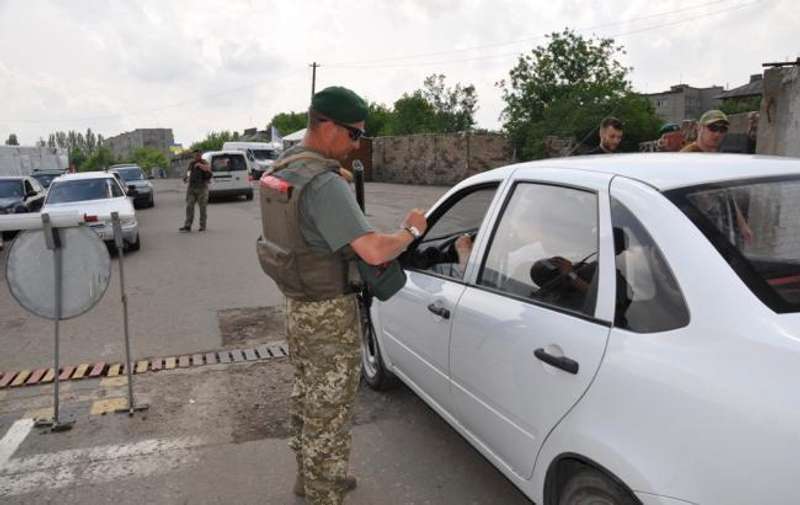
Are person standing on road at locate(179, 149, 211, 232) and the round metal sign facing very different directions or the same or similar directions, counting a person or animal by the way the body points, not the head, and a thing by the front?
very different directions

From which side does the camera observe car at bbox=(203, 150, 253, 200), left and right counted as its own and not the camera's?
back

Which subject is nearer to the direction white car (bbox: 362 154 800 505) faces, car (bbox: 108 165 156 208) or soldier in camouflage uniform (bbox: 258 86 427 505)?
the car

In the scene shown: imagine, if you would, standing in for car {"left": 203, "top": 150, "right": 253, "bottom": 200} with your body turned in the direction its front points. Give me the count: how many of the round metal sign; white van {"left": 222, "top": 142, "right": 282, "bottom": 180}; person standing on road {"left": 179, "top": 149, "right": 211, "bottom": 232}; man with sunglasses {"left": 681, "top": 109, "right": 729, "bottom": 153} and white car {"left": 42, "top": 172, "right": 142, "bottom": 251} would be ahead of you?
1

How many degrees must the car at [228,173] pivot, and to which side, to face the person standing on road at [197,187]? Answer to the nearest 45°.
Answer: approximately 180°

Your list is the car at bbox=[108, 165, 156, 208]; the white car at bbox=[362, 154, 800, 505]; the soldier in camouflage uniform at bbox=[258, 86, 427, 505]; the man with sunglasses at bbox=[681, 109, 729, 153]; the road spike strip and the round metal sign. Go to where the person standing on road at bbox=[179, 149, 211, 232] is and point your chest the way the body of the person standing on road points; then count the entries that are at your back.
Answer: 1

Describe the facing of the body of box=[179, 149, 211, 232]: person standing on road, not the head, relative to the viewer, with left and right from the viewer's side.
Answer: facing the viewer

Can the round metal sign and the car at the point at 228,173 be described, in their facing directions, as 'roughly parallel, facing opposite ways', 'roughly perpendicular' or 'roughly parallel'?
roughly parallel

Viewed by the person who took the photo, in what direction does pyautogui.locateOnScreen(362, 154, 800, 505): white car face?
facing away from the viewer and to the left of the viewer

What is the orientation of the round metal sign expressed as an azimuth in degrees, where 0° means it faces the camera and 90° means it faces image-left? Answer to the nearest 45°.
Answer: approximately 180°

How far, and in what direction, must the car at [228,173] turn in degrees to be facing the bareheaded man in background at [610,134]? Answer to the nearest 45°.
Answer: approximately 180°

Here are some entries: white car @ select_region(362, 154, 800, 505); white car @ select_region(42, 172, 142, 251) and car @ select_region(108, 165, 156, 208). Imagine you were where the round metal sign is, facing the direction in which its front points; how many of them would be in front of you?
2

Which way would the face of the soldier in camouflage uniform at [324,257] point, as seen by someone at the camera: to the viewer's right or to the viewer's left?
to the viewer's right

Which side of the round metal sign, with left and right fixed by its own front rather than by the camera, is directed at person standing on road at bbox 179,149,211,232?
front

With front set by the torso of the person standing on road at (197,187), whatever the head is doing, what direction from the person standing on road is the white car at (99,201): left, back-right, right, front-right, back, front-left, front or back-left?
front-right

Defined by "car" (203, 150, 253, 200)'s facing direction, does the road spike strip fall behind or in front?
behind
